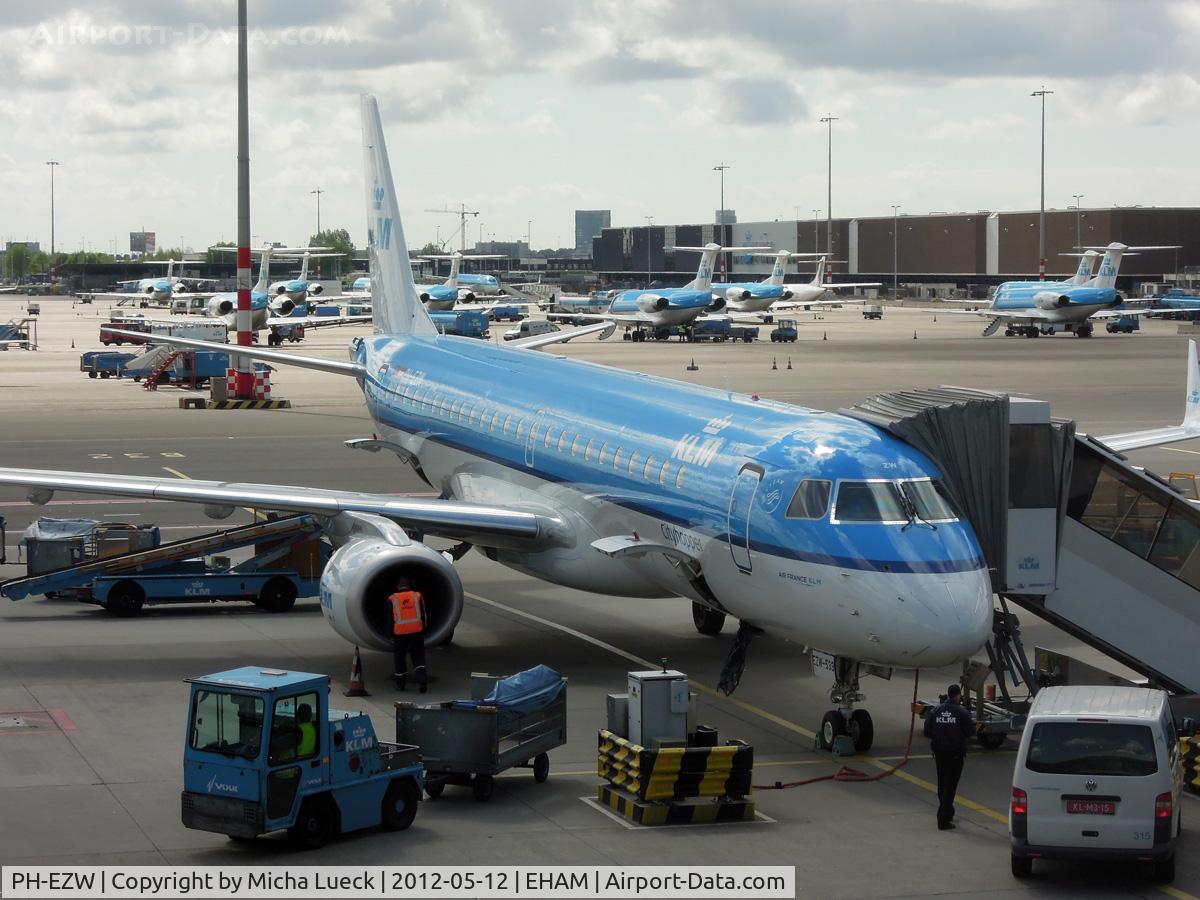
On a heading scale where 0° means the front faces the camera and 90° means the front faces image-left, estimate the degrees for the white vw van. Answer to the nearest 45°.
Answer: approximately 180°

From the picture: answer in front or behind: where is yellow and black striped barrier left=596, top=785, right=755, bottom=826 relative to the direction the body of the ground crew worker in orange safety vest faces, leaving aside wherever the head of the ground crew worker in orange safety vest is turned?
behind

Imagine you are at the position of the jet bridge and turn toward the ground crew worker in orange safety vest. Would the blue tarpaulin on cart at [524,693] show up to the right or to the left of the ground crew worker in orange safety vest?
left

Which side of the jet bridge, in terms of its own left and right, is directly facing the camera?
left

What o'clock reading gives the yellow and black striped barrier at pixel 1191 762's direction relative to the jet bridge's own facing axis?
The yellow and black striped barrier is roughly at 8 o'clock from the jet bridge.

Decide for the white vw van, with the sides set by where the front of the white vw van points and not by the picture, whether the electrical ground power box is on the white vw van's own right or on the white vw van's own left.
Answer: on the white vw van's own left

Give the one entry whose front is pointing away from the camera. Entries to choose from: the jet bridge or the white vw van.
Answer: the white vw van

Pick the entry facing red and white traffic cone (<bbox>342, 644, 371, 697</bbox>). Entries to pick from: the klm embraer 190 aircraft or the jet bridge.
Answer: the jet bridge

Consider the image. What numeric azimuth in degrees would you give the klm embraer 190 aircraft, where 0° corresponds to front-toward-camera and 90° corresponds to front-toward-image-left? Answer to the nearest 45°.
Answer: approximately 315°

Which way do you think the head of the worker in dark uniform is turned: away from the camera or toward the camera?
away from the camera

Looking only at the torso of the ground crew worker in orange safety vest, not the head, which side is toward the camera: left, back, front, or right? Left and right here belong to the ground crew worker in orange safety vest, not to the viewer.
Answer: back
